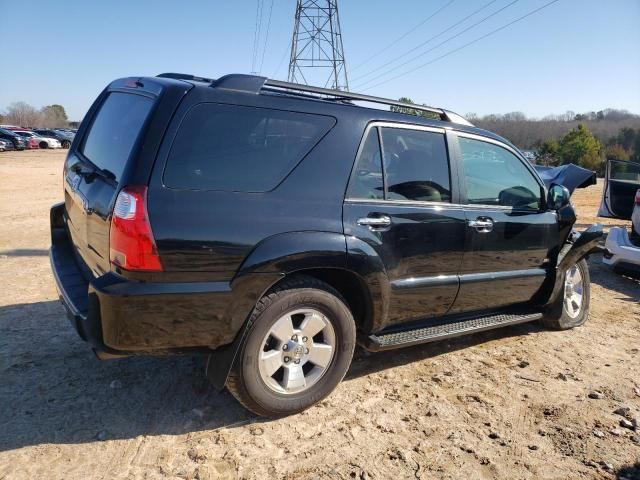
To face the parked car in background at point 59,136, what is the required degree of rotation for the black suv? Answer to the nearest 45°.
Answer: approximately 90° to its left

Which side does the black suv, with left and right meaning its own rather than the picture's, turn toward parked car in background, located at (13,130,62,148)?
left

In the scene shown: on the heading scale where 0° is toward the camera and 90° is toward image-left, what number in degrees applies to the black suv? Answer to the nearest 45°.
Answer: approximately 225°

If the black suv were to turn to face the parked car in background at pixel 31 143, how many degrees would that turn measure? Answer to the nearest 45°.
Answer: approximately 90° to its left

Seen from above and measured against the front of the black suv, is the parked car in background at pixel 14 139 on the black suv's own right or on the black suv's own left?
on the black suv's own left
